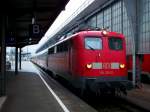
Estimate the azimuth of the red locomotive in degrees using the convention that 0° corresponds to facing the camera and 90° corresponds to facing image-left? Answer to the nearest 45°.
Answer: approximately 315°
